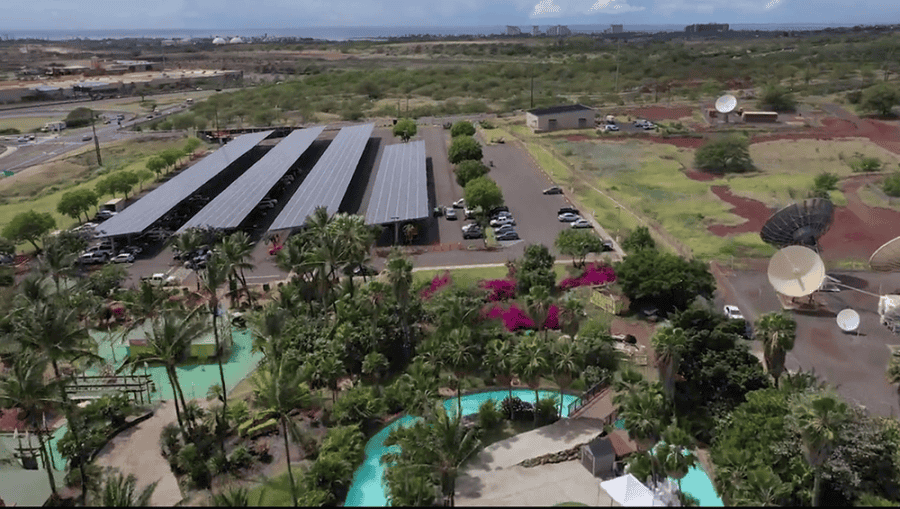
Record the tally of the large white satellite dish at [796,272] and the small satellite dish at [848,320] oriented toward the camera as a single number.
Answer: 2

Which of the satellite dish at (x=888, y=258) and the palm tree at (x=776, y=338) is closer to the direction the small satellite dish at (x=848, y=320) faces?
the palm tree

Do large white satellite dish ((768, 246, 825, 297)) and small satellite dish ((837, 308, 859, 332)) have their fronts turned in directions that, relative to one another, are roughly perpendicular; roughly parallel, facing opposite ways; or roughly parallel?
roughly parallel

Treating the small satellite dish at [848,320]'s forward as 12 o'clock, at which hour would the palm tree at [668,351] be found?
The palm tree is roughly at 1 o'clock from the small satellite dish.

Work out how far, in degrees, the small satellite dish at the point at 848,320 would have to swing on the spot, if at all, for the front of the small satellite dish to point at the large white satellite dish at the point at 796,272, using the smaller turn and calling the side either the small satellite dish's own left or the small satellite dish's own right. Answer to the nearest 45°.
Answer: approximately 135° to the small satellite dish's own right

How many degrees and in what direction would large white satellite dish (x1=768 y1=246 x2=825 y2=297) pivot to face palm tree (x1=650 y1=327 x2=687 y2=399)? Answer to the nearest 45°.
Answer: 0° — it already faces it

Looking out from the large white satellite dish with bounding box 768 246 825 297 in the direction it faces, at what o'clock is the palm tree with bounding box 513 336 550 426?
The palm tree is roughly at 1 o'clock from the large white satellite dish.

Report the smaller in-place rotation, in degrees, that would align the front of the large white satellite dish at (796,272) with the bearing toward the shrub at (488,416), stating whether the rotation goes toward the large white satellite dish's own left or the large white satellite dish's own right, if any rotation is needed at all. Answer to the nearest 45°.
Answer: approximately 45° to the large white satellite dish's own right

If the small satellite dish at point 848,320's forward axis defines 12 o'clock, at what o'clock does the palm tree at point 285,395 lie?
The palm tree is roughly at 1 o'clock from the small satellite dish.

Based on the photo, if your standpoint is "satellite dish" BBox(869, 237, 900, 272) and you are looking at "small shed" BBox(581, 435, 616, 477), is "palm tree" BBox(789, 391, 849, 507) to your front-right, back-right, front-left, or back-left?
front-left

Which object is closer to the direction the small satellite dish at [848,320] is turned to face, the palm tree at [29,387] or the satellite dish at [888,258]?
the palm tree

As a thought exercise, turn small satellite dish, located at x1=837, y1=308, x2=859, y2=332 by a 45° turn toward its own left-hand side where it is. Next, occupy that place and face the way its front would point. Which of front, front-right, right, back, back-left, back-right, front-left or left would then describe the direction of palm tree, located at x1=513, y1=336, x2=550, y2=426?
right

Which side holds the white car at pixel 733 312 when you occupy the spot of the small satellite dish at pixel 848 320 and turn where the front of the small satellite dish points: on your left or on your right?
on your right

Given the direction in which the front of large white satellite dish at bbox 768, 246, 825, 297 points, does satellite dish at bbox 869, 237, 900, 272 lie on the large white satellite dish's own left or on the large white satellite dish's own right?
on the large white satellite dish's own left

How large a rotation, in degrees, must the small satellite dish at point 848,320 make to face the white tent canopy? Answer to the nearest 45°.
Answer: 0° — it already faces it

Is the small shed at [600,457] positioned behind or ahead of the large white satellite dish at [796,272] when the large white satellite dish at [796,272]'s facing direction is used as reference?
ahead

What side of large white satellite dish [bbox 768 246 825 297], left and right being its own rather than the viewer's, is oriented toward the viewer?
front

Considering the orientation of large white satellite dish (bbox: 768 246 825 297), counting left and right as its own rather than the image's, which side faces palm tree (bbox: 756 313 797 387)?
front
